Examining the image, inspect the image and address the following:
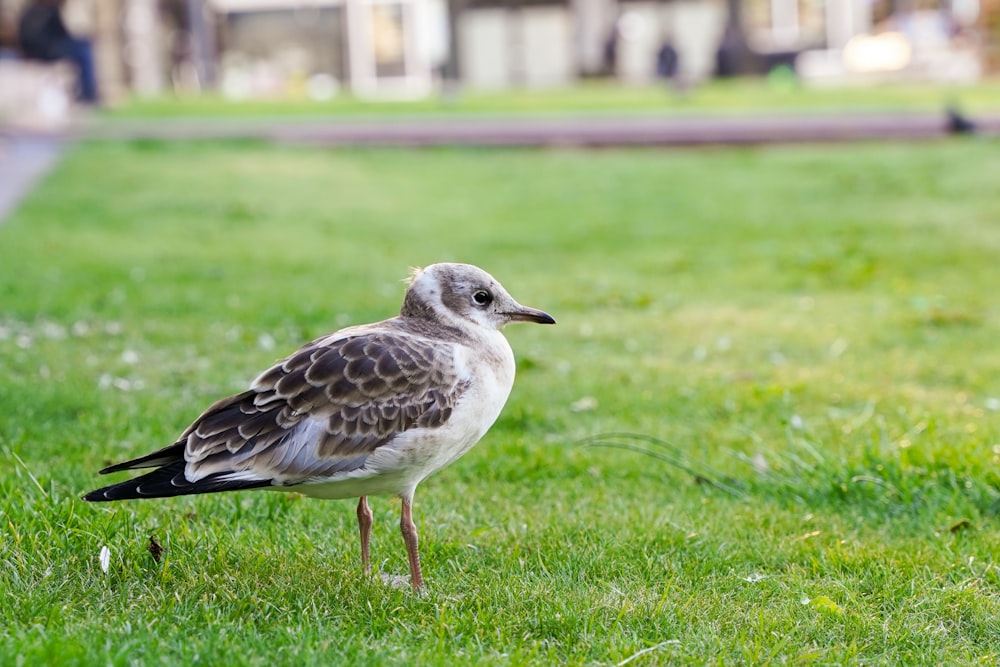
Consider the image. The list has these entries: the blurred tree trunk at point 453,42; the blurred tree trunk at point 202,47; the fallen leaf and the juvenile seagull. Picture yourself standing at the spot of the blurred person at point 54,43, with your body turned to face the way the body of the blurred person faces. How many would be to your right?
2

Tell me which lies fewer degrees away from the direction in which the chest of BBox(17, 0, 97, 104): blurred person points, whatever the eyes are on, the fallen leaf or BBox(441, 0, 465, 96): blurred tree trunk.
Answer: the blurred tree trunk

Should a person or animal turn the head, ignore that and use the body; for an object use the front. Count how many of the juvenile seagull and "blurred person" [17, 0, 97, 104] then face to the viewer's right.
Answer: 2

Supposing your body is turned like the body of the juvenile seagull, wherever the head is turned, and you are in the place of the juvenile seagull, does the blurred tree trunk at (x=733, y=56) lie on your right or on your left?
on your left

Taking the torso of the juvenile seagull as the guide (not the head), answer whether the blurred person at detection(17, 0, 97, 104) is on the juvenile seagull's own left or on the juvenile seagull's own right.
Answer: on the juvenile seagull's own left

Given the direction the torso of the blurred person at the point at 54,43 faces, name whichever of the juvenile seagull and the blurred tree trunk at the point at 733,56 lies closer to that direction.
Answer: the blurred tree trunk

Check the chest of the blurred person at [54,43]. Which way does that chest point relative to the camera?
to the viewer's right

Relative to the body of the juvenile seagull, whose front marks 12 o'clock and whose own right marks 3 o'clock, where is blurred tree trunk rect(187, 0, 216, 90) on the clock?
The blurred tree trunk is roughly at 9 o'clock from the juvenile seagull.

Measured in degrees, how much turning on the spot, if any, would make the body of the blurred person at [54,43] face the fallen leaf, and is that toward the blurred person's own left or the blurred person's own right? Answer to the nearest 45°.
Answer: approximately 90° to the blurred person's own right

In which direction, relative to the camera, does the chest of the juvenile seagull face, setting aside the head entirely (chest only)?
to the viewer's right

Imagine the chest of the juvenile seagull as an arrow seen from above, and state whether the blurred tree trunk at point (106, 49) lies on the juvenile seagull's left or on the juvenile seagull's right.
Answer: on the juvenile seagull's left
